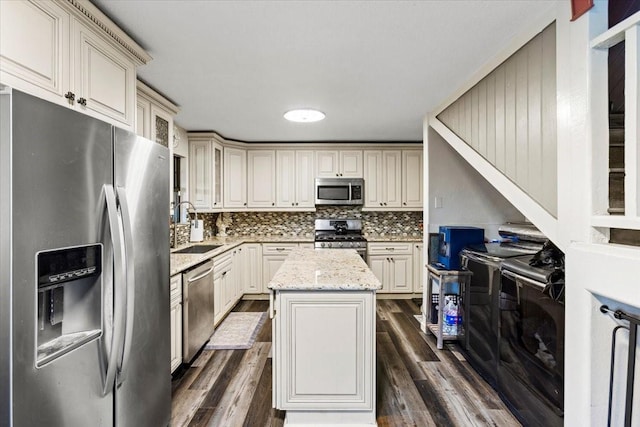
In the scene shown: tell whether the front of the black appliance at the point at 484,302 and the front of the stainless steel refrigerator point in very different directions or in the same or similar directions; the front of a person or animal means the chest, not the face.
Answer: very different directions

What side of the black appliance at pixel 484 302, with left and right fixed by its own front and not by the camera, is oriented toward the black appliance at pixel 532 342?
left

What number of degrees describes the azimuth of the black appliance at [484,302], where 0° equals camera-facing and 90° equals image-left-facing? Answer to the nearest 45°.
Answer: approximately 45°

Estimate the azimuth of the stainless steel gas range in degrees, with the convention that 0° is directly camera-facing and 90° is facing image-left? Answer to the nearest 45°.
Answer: approximately 0°

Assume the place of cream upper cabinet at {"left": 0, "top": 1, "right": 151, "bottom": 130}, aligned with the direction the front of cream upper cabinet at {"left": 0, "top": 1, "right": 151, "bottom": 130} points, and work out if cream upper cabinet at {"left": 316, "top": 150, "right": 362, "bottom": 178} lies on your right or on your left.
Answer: on your left

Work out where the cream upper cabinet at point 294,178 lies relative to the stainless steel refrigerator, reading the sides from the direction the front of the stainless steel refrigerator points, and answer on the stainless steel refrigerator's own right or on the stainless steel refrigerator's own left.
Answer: on the stainless steel refrigerator's own left
